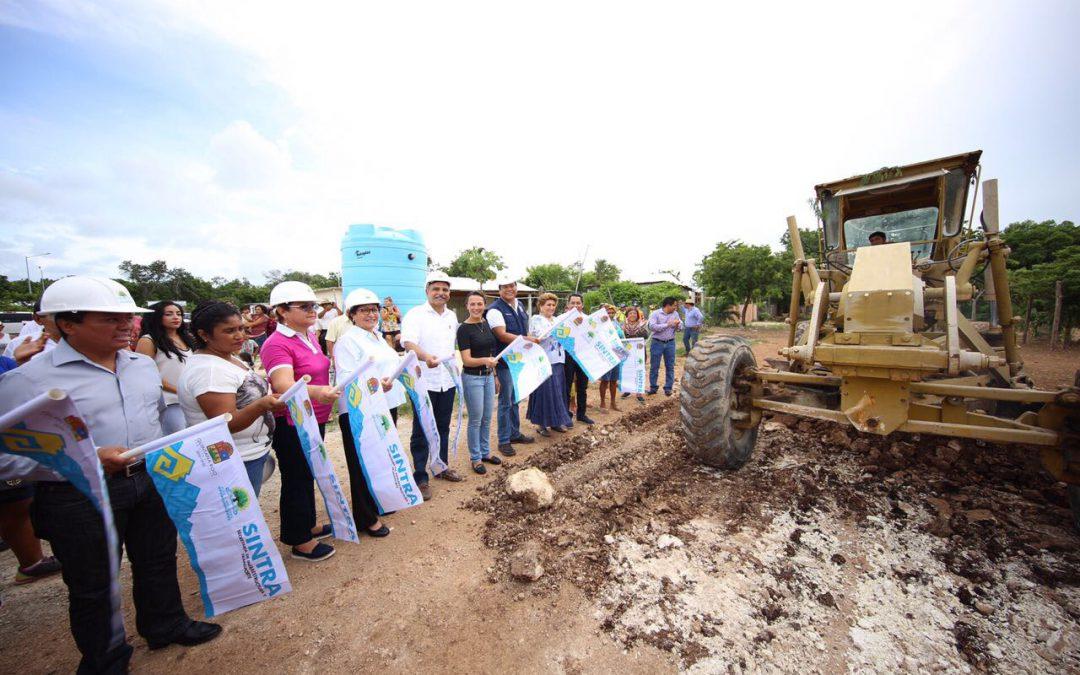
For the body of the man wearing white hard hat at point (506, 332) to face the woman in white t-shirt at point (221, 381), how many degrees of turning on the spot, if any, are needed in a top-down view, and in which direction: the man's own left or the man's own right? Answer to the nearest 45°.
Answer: approximately 90° to the man's own right

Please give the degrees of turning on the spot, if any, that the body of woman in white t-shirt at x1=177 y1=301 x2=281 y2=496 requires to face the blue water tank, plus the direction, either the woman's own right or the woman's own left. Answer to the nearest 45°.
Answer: approximately 90° to the woman's own left

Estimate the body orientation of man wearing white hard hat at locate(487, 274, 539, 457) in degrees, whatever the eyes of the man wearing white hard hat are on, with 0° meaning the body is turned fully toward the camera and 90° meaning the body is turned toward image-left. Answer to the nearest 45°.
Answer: approximately 315°

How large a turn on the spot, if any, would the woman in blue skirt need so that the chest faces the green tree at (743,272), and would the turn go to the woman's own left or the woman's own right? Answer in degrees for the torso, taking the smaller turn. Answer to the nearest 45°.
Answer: approximately 90° to the woman's own left

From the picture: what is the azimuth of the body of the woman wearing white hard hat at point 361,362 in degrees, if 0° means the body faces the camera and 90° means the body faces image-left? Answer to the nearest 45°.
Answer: approximately 315°

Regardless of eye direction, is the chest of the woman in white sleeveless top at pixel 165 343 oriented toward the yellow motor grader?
no

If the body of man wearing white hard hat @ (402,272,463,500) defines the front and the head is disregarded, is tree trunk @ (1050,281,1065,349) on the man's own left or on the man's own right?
on the man's own left

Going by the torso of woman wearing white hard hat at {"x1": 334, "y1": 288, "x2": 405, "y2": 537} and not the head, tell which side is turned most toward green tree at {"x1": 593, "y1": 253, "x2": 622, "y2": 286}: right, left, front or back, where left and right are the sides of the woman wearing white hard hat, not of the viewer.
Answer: left

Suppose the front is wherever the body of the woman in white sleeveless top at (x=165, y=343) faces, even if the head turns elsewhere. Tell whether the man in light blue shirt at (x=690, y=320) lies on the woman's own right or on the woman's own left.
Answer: on the woman's own left
